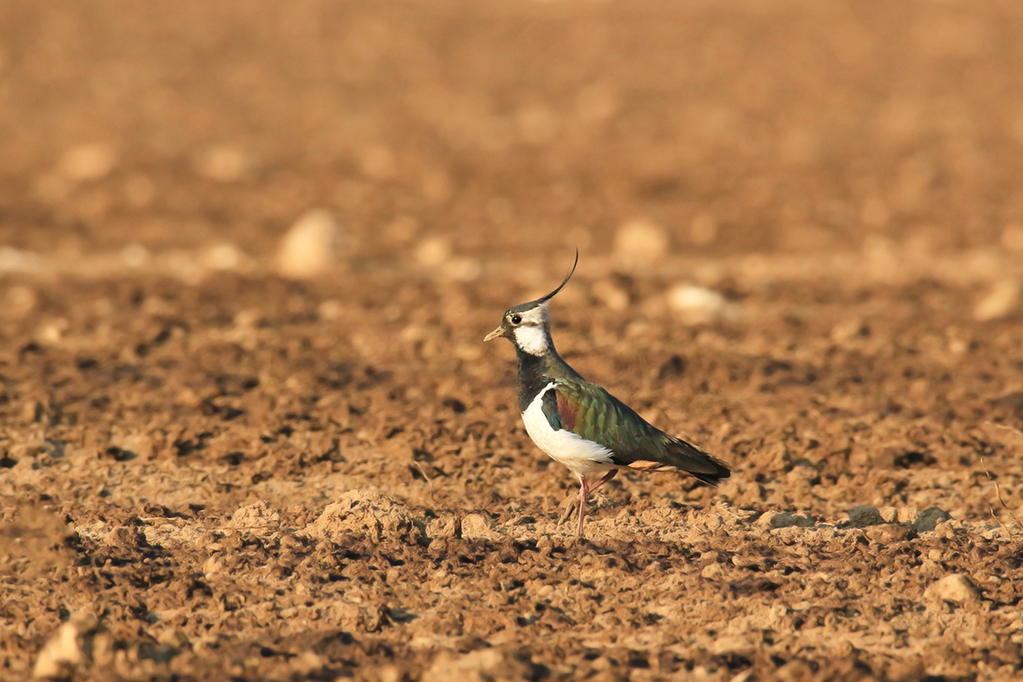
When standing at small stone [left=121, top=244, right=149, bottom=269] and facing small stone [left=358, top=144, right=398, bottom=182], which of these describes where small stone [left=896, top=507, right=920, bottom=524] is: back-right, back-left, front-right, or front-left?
back-right

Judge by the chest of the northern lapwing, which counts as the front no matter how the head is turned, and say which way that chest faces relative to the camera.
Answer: to the viewer's left

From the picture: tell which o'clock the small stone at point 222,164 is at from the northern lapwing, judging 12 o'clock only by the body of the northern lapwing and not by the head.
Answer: The small stone is roughly at 2 o'clock from the northern lapwing.

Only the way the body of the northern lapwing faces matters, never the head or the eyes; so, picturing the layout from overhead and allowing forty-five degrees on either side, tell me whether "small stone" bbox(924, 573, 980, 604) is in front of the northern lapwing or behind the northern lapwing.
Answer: behind

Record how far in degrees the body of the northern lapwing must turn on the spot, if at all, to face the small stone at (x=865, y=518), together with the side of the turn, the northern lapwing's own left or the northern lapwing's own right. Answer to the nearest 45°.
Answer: approximately 180°

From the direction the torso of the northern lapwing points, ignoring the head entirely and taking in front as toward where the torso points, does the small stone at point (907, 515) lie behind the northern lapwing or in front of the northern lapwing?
behind

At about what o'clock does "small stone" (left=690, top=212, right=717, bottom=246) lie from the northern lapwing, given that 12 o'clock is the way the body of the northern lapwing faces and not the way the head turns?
The small stone is roughly at 3 o'clock from the northern lapwing.

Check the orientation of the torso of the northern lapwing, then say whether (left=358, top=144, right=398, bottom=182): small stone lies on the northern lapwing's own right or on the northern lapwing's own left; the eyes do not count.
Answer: on the northern lapwing's own right

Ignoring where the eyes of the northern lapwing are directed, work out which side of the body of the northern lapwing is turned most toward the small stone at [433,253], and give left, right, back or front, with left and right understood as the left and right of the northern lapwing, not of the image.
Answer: right

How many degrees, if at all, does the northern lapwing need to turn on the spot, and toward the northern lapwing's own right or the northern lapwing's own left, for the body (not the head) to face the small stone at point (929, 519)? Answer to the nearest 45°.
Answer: approximately 180°

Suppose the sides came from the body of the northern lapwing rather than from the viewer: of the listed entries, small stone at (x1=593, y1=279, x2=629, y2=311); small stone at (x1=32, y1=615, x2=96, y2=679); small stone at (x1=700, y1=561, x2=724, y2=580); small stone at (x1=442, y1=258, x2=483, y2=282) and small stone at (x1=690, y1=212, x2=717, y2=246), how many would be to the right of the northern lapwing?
3

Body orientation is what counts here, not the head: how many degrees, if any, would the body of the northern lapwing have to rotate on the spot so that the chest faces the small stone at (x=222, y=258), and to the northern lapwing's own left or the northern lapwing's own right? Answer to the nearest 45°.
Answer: approximately 45° to the northern lapwing's own right

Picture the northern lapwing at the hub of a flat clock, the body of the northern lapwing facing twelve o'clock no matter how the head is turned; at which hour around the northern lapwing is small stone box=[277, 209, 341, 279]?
The small stone is roughly at 2 o'clock from the northern lapwing.
